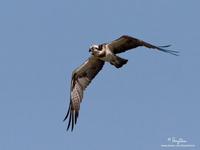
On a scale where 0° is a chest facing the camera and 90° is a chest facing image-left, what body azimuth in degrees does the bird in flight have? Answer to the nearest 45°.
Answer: approximately 45°
